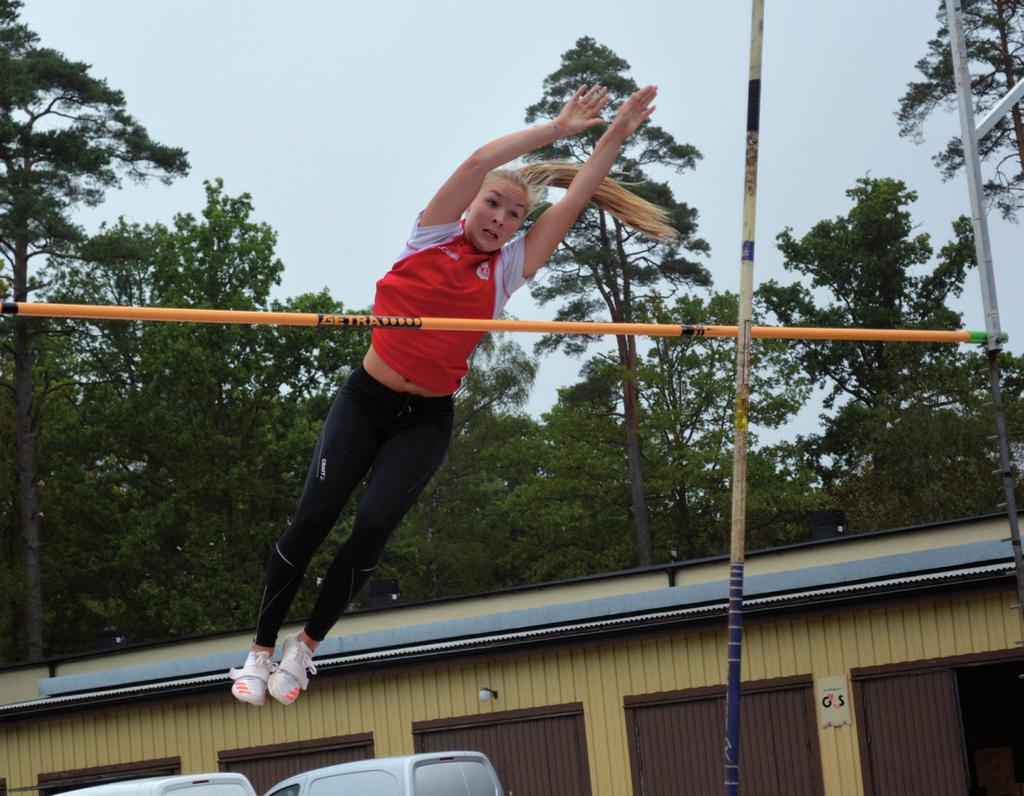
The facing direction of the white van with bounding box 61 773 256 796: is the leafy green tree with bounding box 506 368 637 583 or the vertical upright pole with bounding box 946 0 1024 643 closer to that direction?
the leafy green tree

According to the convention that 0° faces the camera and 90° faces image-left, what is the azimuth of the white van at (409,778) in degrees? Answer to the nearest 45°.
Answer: approximately 135°

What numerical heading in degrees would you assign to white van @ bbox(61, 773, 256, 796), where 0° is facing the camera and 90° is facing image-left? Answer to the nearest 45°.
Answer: approximately 135°
